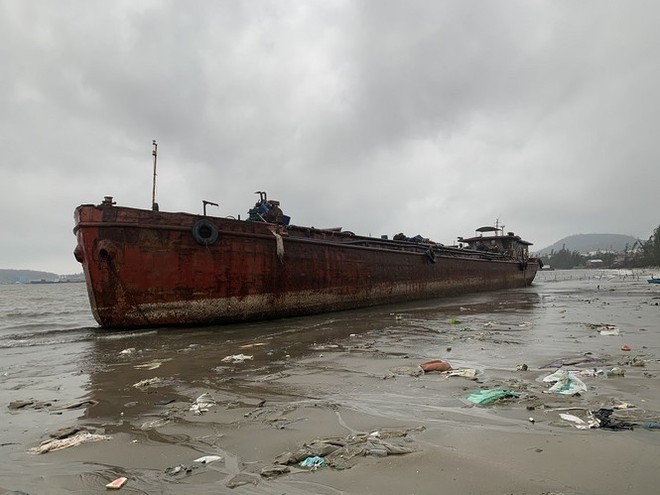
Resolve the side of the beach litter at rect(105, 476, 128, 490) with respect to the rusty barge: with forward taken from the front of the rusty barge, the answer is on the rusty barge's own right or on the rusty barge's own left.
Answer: on the rusty barge's own left

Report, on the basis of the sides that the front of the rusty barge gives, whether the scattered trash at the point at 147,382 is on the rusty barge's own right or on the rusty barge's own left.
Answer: on the rusty barge's own left

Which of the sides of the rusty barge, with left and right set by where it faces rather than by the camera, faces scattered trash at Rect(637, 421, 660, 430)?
left

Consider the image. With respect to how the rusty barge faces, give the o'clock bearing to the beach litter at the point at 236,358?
The beach litter is roughly at 10 o'clock from the rusty barge.

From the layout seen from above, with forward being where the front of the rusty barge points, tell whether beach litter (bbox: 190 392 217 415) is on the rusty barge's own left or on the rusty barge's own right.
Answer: on the rusty barge's own left

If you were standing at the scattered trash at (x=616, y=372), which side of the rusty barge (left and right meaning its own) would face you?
left

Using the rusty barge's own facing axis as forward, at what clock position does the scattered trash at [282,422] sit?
The scattered trash is roughly at 10 o'clock from the rusty barge.

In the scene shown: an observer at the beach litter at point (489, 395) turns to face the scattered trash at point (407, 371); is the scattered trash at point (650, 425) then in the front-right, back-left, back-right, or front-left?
back-right

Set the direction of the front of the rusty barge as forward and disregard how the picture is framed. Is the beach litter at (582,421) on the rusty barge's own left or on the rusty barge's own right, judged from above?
on the rusty barge's own left

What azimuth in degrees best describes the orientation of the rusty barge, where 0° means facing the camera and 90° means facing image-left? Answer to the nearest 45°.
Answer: approximately 45°
